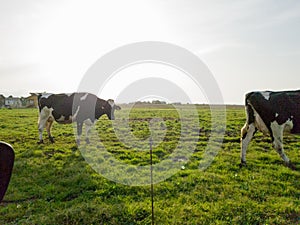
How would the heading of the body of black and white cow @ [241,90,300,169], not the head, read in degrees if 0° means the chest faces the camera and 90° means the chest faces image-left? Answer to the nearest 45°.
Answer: approximately 270°

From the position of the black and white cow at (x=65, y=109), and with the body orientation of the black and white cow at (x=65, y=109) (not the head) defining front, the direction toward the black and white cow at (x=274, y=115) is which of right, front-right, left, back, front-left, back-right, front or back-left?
front-right

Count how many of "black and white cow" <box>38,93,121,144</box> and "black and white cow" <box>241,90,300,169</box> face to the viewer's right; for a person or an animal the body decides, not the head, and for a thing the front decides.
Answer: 2

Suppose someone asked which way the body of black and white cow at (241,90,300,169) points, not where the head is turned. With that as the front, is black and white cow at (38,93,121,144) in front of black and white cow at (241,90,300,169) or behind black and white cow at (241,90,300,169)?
behind

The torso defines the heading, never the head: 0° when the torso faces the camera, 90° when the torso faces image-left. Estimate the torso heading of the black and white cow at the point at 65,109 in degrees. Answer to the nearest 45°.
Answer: approximately 270°
